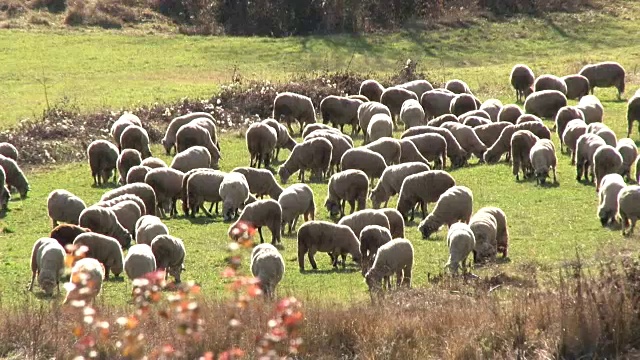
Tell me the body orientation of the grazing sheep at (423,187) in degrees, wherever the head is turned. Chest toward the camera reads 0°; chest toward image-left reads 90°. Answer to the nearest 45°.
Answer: approximately 90°

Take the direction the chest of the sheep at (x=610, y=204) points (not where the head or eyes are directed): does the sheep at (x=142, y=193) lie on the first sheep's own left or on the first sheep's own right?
on the first sheep's own right

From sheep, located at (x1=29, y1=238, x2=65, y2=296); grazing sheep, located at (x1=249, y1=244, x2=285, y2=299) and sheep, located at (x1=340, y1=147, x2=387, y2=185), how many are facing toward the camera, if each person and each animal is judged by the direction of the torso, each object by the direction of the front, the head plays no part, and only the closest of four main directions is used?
2
